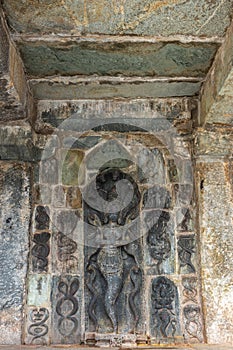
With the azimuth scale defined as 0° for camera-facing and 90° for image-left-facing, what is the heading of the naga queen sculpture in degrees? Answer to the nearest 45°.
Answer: approximately 0°

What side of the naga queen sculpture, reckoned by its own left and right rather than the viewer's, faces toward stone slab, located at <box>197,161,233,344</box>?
left
